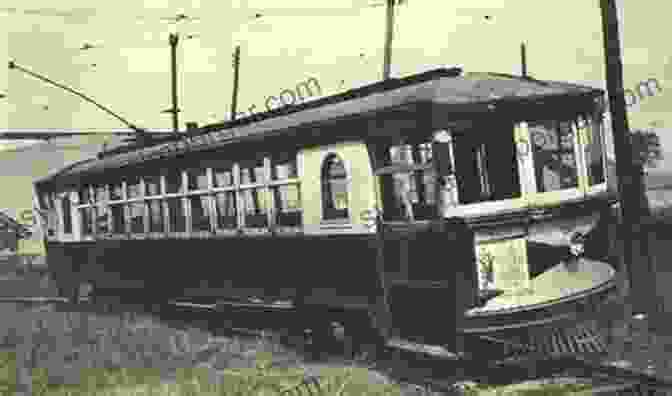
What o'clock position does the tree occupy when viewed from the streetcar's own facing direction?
The tree is roughly at 9 o'clock from the streetcar.

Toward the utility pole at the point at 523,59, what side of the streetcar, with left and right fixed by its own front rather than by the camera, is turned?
left

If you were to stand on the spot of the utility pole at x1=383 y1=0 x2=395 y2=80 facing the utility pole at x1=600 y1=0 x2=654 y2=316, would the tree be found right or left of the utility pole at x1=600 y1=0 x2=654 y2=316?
left

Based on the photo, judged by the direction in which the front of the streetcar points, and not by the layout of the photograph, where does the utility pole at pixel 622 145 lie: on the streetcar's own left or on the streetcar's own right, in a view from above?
on the streetcar's own left

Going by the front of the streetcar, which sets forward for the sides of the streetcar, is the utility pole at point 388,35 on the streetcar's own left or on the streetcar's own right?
on the streetcar's own left

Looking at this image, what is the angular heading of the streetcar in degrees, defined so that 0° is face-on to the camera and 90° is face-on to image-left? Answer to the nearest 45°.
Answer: approximately 315°
